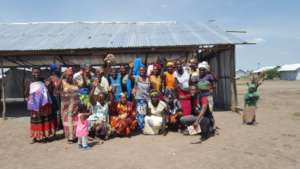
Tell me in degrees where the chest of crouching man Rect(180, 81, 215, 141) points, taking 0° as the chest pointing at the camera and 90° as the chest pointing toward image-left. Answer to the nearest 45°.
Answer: approximately 45°

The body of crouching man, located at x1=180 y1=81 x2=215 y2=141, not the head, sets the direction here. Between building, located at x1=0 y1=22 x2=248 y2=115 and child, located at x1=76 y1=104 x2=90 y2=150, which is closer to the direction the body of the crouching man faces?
the child

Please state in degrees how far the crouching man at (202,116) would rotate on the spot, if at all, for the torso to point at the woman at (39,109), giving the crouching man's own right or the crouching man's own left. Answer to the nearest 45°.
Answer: approximately 45° to the crouching man's own right

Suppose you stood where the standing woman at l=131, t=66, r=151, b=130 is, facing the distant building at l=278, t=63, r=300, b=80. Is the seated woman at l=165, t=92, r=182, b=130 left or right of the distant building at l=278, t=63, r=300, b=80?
right

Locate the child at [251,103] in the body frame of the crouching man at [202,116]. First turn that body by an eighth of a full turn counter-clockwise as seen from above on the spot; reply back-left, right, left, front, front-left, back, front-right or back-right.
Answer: back-left

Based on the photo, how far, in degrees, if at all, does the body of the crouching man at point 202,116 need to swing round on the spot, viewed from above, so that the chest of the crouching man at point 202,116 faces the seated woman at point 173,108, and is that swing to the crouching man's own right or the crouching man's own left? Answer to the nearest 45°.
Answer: approximately 90° to the crouching man's own right

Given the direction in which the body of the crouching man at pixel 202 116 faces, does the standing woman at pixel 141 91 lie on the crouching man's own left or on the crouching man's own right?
on the crouching man's own right

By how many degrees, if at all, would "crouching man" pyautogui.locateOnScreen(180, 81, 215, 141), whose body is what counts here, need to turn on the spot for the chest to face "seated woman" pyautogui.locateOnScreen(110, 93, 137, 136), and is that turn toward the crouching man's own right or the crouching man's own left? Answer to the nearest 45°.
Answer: approximately 45° to the crouching man's own right

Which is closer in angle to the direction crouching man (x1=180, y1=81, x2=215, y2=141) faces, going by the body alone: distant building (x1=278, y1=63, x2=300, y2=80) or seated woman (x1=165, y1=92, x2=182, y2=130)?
the seated woman
